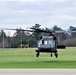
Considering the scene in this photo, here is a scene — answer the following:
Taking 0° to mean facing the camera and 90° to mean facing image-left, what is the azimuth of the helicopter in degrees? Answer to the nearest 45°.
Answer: approximately 0°
